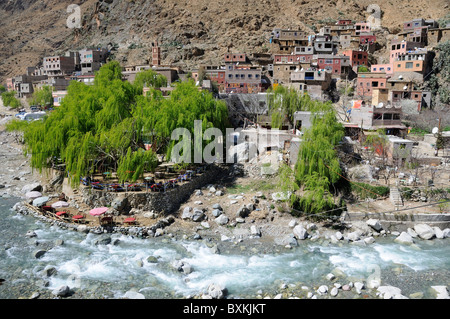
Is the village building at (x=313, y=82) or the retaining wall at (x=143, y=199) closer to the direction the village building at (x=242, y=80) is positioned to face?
the retaining wall

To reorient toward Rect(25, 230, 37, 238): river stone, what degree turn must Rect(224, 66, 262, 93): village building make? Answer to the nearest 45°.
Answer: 0° — it already faces it

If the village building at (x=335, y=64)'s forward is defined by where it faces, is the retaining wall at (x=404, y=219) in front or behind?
in front

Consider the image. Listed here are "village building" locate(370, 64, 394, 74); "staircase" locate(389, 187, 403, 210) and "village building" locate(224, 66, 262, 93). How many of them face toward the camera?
3

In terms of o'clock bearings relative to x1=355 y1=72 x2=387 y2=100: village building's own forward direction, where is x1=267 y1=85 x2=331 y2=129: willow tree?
The willow tree is roughly at 1 o'clock from the village building.

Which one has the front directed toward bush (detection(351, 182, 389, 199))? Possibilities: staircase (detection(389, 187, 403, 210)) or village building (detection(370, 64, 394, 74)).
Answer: the village building

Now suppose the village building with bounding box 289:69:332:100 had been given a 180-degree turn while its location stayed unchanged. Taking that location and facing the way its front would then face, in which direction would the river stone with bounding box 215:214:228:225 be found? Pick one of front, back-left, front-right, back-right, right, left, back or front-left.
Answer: back

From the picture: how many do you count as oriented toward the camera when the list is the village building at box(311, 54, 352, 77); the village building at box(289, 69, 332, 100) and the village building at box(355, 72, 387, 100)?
3

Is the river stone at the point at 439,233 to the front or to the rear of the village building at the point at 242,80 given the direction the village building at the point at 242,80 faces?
to the front

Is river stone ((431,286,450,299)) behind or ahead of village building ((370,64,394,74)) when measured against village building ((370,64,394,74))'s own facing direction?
ahead
